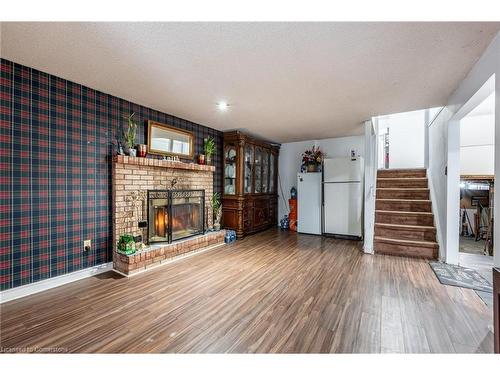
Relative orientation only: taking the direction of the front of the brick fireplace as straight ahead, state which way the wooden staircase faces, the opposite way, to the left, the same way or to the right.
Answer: to the right

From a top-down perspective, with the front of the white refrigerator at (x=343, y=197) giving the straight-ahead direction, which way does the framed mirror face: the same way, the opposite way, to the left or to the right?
to the left

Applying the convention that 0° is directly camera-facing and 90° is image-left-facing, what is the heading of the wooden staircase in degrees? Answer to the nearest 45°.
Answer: approximately 0°

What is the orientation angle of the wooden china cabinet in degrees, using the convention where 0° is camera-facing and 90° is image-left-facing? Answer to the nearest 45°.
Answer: approximately 315°

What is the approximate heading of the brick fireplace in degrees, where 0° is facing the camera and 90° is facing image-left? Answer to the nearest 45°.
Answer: approximately 315°

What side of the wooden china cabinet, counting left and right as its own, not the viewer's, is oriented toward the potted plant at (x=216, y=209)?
right

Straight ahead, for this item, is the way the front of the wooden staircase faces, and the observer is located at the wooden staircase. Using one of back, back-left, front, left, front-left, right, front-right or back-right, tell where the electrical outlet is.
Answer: front-right

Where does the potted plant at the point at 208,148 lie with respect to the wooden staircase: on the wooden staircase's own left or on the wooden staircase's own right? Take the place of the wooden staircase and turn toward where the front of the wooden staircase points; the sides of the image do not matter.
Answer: on the wooden staircase's own right

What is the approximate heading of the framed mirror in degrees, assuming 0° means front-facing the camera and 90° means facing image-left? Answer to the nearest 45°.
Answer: approximately 315°

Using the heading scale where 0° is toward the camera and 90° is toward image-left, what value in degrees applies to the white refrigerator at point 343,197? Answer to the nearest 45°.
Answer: approximately 0°
